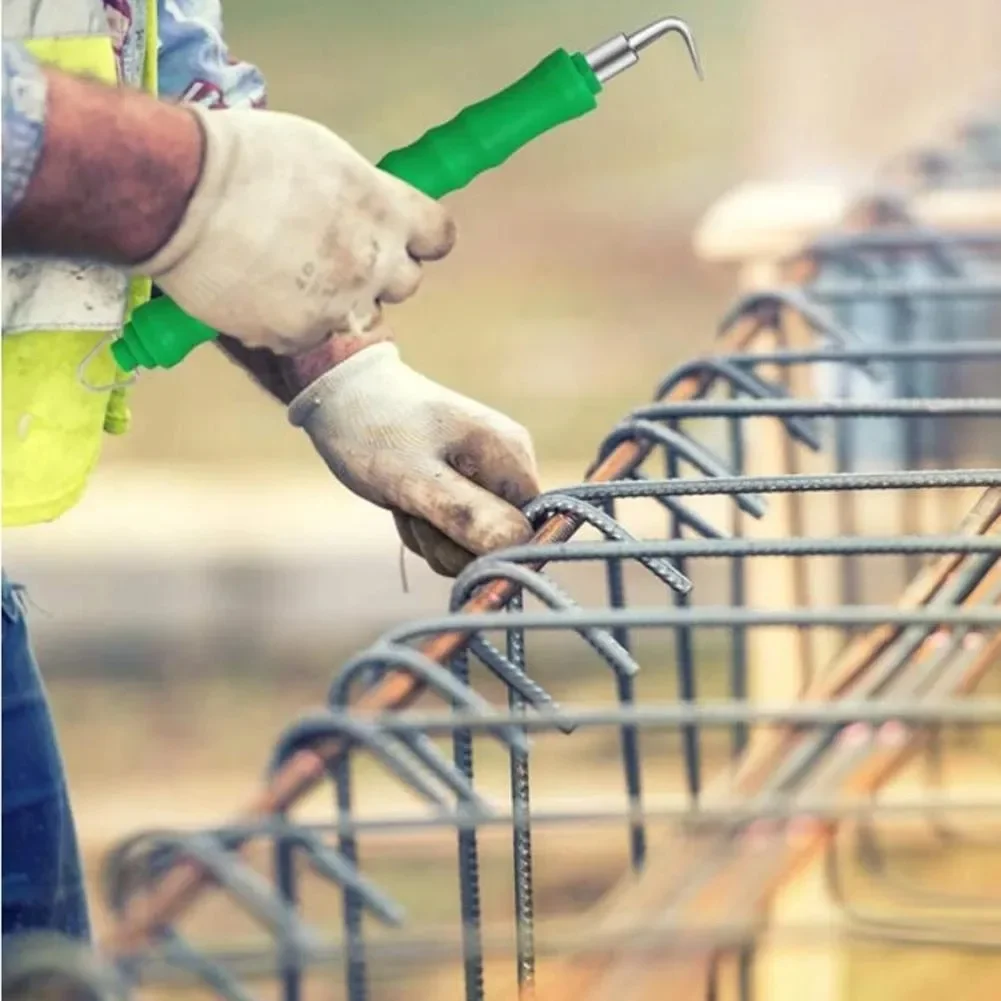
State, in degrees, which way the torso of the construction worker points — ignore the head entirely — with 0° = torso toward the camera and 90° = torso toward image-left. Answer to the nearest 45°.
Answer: approximately 270°
